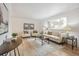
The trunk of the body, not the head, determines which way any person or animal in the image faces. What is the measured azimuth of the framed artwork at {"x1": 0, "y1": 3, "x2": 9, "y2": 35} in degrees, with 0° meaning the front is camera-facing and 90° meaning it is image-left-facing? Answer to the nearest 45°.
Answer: approximately 315°

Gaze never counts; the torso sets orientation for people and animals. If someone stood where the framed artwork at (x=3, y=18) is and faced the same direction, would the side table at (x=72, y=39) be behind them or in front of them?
in front
